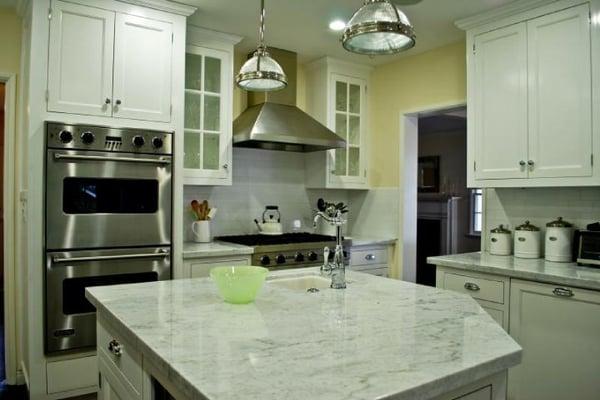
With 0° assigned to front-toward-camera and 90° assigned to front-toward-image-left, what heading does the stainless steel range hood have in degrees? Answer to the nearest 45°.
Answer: approximately 315°

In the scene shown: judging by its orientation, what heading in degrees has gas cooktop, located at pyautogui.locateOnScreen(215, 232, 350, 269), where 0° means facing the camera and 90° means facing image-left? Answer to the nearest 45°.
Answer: approximately 315°

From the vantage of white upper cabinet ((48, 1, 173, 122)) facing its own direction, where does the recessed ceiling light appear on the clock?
The recessed ceiling light is roughly at 9 o'clock from the white upper cabinet.

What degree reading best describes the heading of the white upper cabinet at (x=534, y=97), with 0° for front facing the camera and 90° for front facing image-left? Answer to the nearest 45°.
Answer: approximately 45°
